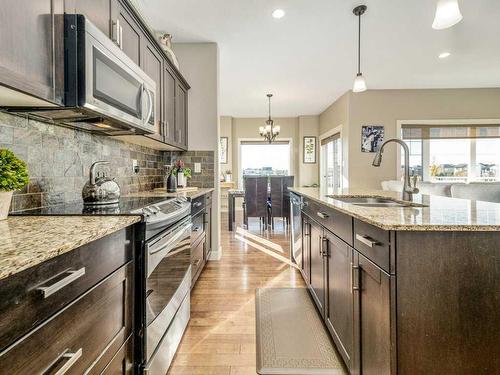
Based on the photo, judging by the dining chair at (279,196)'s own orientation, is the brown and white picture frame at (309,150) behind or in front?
in front

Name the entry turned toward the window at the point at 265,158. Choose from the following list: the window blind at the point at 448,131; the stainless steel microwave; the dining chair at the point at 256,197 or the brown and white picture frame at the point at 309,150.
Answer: the dining chair

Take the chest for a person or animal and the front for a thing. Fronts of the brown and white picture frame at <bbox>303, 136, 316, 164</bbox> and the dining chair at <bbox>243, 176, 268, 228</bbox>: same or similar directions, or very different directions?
very different directions

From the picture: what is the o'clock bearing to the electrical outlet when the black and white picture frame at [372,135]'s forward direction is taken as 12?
The electrical outlet is roughly at 1 o'clock from the black and white picture frame.

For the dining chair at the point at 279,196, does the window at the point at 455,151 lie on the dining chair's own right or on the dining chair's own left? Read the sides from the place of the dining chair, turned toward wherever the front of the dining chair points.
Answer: on the dining chair's own right

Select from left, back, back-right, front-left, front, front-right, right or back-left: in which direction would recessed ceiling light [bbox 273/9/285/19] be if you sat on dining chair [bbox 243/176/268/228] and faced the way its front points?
back

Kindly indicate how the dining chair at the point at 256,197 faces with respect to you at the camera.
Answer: facing away from the viewer

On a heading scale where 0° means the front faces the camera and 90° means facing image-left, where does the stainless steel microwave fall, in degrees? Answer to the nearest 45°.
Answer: approximately 315°

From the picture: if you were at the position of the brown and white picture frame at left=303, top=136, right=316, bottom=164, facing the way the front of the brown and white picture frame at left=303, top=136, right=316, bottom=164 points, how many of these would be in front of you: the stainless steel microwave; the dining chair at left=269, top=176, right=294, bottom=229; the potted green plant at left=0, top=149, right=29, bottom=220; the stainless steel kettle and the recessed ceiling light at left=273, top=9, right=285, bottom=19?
5

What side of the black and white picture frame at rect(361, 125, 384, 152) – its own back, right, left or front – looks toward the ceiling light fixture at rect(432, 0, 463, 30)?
front

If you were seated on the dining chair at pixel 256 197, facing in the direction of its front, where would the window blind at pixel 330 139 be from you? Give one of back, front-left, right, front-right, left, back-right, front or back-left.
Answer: front-right
